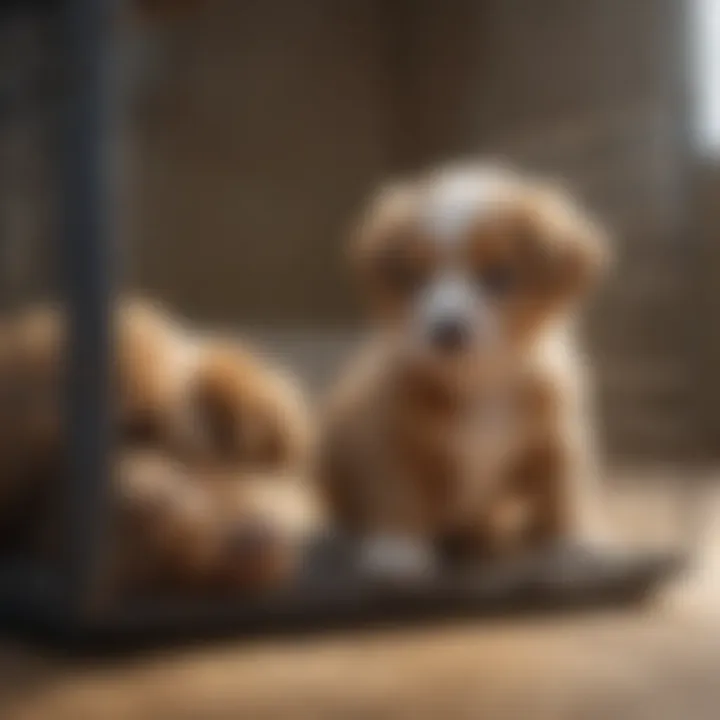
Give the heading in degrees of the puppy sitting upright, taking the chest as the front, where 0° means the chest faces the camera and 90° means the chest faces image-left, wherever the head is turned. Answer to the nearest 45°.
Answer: approximately 0°
